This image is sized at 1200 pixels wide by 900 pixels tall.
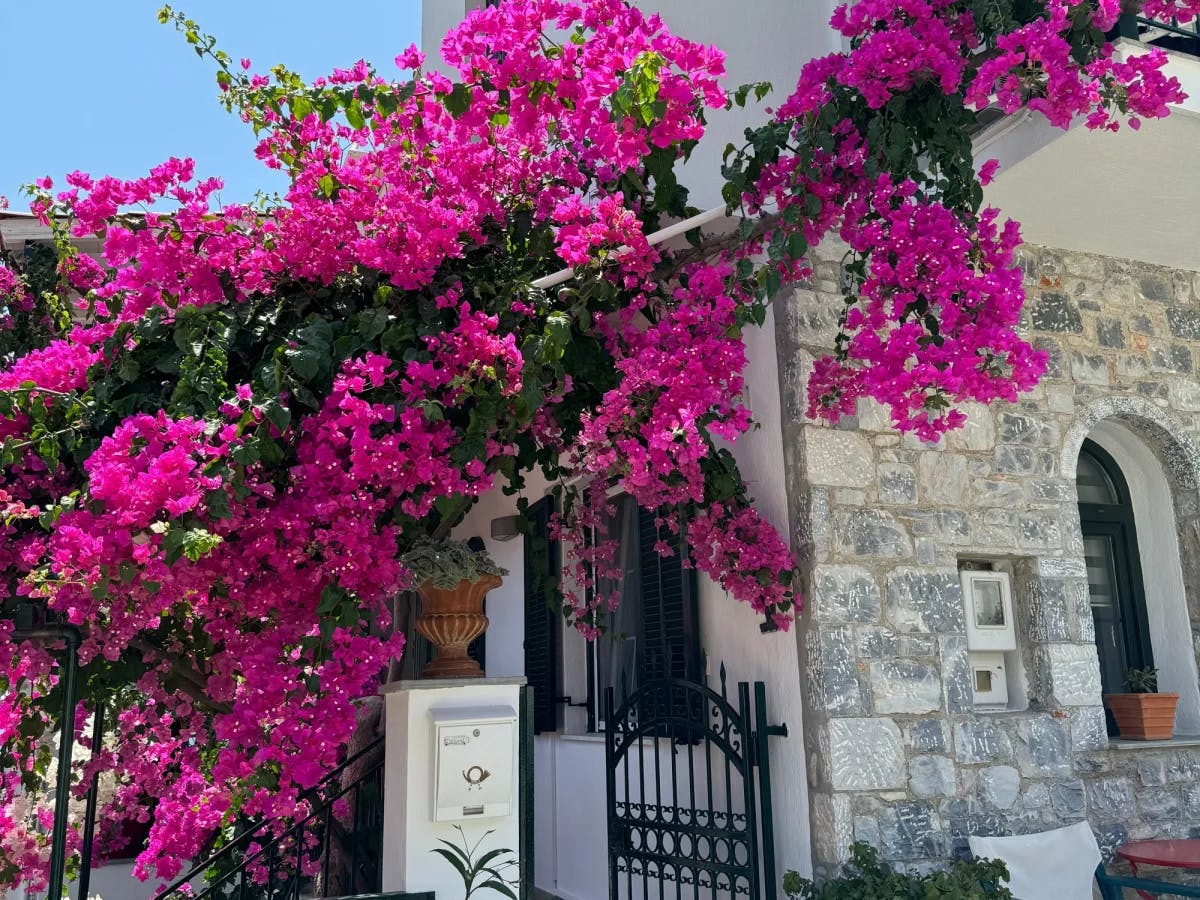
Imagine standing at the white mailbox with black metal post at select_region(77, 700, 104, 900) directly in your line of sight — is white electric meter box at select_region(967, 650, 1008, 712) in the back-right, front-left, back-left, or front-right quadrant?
back-right

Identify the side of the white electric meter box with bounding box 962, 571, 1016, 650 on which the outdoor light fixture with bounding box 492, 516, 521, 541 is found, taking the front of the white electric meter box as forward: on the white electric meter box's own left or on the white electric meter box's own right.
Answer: on the white electric meter box's own right

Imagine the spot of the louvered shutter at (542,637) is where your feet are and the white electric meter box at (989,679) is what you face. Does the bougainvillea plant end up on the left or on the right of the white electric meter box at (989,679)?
right

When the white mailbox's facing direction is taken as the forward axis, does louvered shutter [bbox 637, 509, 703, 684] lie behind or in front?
behind

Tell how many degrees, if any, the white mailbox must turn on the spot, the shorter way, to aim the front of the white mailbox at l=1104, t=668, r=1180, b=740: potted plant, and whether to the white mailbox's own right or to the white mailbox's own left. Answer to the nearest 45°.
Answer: approximately 90° to the white mailbox's own left

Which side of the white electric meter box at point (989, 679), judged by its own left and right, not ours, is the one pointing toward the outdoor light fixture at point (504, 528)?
right

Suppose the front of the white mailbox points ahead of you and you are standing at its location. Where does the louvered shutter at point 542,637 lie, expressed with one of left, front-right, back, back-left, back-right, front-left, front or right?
back

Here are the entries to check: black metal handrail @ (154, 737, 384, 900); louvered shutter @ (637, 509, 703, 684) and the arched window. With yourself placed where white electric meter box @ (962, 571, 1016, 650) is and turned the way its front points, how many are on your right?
2

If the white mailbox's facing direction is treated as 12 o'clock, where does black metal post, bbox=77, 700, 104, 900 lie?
The black metal post is roughly at 4 o'clock from the white mailbox.
